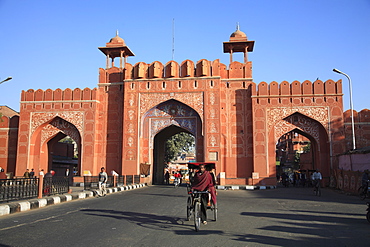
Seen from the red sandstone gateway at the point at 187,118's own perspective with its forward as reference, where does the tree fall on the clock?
The tree is roughly at 6 o'clock from the red sandstone gateway.

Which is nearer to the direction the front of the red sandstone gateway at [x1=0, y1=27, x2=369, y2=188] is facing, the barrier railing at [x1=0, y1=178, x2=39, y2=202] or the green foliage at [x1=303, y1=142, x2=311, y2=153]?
the barrier railing

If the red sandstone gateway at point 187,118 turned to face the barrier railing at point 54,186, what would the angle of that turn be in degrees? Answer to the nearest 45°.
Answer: approximately 45° to its right

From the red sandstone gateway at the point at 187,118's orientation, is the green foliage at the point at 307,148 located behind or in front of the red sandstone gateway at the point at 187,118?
behind

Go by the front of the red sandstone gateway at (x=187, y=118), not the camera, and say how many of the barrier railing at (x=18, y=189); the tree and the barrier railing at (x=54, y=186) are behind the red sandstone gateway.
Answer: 1

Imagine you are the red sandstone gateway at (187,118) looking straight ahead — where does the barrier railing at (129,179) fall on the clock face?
The barrier railing is roughly at 2 o'clock from the red sandstone gateway.

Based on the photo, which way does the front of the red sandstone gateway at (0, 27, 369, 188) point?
toward the camera
